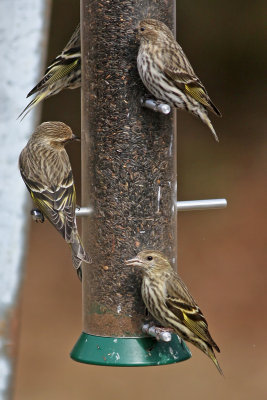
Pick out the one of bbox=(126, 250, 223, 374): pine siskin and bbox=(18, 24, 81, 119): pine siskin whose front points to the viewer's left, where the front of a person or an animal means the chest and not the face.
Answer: bbox=(126, 250, 223, 374): pine siskin

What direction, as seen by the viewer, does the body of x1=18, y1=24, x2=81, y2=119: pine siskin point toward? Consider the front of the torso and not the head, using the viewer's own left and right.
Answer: facing to the right of the viewer

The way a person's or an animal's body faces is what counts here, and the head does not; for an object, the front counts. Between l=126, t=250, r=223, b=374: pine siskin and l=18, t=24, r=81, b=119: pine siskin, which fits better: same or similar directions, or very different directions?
very different directions

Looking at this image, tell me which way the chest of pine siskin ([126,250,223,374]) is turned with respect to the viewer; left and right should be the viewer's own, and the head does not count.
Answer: facing to the left of the viewer

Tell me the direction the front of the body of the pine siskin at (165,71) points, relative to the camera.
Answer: to the viewer's left

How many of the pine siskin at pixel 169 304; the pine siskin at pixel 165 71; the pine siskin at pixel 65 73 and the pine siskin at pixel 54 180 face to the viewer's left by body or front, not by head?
2

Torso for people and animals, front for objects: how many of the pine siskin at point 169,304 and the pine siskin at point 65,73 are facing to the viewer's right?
1
